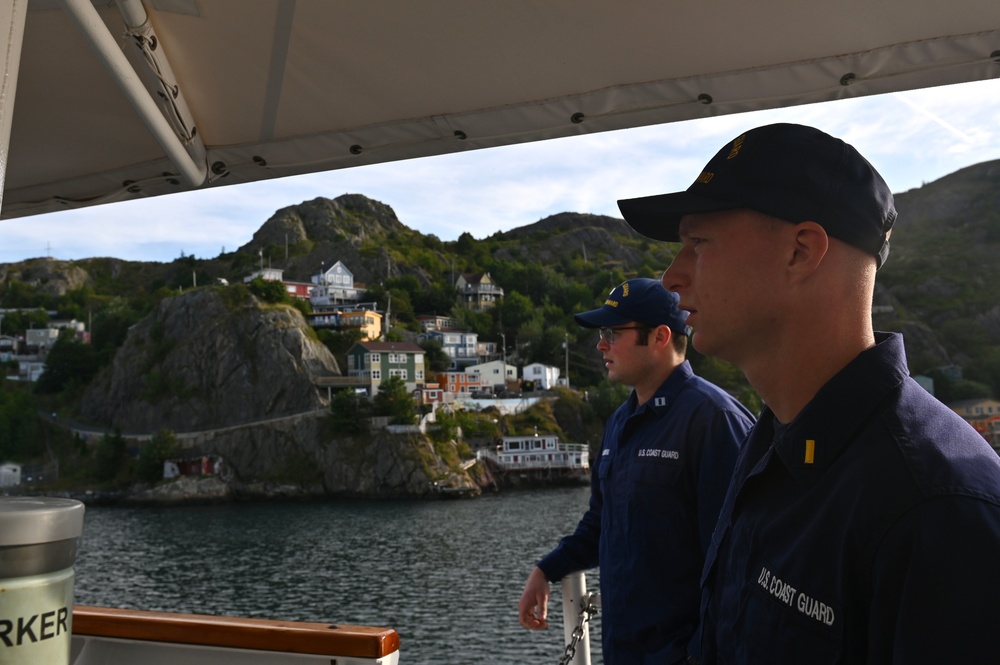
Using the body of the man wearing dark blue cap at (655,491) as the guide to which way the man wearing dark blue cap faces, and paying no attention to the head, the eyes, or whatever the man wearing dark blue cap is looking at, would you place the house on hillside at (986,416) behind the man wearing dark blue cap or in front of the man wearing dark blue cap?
behind

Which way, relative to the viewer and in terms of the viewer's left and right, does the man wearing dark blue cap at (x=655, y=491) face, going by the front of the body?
facing the viewer and to the left of the viewer

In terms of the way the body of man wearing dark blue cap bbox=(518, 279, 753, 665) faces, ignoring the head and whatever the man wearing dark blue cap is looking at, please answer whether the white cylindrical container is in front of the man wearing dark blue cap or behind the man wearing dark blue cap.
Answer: in front

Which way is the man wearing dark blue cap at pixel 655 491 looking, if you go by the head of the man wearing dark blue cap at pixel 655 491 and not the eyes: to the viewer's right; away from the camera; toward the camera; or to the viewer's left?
to the viewer's left

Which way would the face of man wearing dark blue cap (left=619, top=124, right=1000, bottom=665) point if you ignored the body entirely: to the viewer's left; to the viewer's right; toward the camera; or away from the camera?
to the viewer's left
